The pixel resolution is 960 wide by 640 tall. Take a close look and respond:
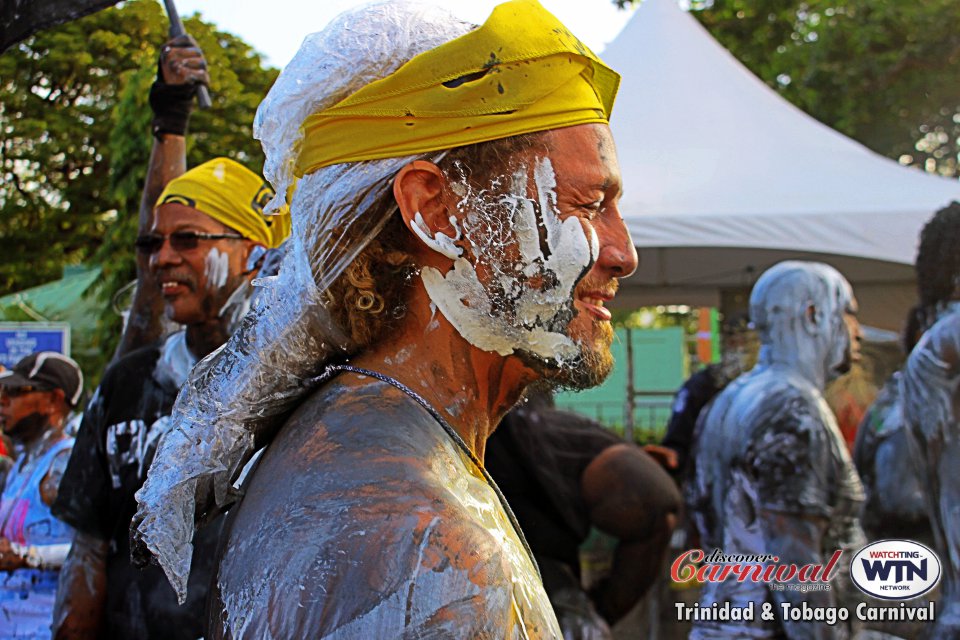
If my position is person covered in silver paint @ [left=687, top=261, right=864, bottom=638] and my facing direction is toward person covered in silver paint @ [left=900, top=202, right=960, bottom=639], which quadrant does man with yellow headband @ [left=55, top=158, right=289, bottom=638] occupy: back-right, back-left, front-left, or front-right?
back-right

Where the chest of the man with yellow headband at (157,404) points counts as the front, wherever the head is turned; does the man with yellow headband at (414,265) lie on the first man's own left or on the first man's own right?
on the first man's own left

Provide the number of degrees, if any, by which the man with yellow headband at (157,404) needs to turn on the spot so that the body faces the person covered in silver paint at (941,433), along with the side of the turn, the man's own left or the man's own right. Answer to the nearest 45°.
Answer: approximately 135° to the man's own left

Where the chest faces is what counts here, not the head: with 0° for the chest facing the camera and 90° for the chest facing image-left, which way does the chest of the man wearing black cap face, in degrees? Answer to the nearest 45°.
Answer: approximately 45°

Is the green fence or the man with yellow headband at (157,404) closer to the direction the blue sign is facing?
the man with yellow headband

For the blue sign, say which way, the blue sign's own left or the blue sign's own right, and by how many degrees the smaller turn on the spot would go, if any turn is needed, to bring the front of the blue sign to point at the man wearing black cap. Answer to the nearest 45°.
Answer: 0° — it already faces them

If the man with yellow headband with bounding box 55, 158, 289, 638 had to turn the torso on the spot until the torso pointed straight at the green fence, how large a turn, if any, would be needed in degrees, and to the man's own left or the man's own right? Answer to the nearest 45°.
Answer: approximately 180°

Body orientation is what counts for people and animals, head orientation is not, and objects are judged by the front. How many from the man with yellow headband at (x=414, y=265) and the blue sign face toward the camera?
1

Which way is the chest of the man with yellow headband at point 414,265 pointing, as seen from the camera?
to the viewer's right

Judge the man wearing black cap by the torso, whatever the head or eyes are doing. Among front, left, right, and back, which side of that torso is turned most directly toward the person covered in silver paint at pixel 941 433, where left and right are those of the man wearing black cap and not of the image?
left
